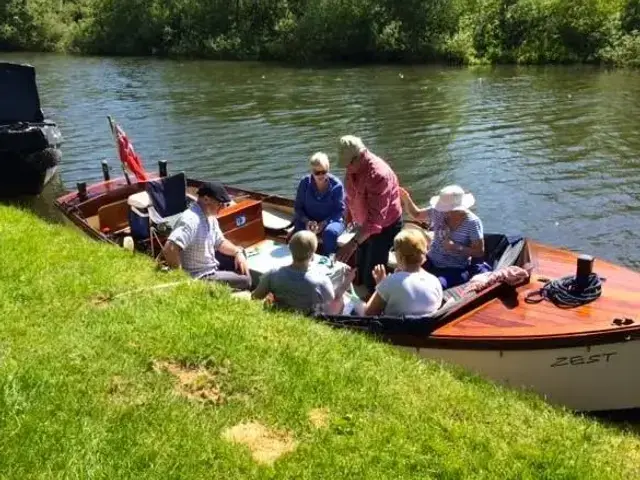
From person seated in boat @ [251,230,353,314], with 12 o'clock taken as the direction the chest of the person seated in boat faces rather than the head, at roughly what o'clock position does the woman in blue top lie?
The woman in blue top is roughly at 12 o'clock from the person seated in boat.

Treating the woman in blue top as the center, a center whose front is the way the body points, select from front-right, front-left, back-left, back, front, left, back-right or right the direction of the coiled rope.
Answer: front-left

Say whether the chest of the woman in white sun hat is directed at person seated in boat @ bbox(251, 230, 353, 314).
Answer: yes

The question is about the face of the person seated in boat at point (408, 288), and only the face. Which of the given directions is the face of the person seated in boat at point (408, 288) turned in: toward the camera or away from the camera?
away from the camera

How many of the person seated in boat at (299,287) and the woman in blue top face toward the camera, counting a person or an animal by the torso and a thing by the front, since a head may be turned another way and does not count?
1

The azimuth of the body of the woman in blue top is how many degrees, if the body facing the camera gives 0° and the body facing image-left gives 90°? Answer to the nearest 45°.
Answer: approximately 0°

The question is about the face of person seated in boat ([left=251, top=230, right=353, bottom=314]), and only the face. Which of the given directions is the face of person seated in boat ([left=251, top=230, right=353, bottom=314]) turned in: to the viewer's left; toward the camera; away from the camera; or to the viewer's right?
away from the camera

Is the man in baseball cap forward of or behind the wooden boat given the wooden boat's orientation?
behind

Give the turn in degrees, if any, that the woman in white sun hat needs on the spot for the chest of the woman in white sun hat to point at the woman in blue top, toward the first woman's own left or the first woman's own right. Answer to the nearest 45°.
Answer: approximately 90° to the first woman's own right

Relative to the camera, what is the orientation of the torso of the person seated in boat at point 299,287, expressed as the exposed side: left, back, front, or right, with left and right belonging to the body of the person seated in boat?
back
